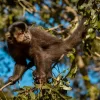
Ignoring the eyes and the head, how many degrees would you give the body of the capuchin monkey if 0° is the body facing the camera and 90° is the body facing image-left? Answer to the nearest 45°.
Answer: approximately 45°
